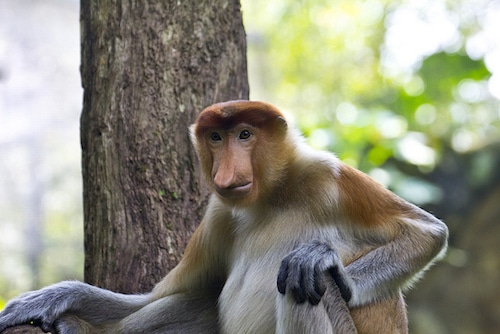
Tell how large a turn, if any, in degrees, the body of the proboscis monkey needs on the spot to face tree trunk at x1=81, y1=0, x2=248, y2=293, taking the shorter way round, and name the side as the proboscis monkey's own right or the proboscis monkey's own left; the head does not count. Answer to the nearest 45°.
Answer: approximately 90° to the proboscis monkey's own right

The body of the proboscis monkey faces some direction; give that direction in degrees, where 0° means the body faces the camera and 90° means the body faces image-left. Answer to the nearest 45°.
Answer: approximately 45°
